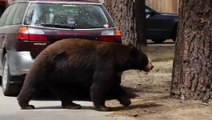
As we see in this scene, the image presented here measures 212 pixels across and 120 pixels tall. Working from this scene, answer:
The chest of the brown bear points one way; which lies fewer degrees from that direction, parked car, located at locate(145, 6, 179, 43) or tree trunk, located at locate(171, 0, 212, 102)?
the tree trunk

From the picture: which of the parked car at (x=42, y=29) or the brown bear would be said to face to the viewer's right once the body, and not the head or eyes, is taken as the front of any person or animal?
the brown bear

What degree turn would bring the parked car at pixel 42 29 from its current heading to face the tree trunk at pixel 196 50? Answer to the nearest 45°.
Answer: approximately 135° to its right

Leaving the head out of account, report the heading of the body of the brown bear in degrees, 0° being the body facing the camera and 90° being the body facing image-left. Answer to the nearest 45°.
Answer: approximately 270°

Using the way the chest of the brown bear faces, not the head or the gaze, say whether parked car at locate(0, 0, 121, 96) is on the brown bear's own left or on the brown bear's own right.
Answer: on the brown bear's own left

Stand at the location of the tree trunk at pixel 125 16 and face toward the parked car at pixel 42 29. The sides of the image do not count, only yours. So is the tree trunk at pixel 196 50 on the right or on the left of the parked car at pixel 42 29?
left

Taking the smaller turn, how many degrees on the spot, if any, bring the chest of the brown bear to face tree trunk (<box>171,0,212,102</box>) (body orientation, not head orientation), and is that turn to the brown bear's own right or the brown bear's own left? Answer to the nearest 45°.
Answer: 0° — it already faces it

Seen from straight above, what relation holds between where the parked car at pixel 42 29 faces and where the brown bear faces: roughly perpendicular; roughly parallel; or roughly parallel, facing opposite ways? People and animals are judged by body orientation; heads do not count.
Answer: roughly perpendicular

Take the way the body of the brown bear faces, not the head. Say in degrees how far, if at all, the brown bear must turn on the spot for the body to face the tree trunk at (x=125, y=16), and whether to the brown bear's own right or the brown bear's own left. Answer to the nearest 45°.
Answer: approximately 90° to the brown bear's own left

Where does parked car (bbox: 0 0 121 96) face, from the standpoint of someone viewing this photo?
facing away from the viewer

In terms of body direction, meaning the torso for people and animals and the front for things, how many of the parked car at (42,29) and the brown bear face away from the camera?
1

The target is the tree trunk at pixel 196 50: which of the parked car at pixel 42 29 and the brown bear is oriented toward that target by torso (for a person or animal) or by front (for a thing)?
the brown bear

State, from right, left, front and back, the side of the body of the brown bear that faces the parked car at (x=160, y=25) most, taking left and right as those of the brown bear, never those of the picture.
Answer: left
